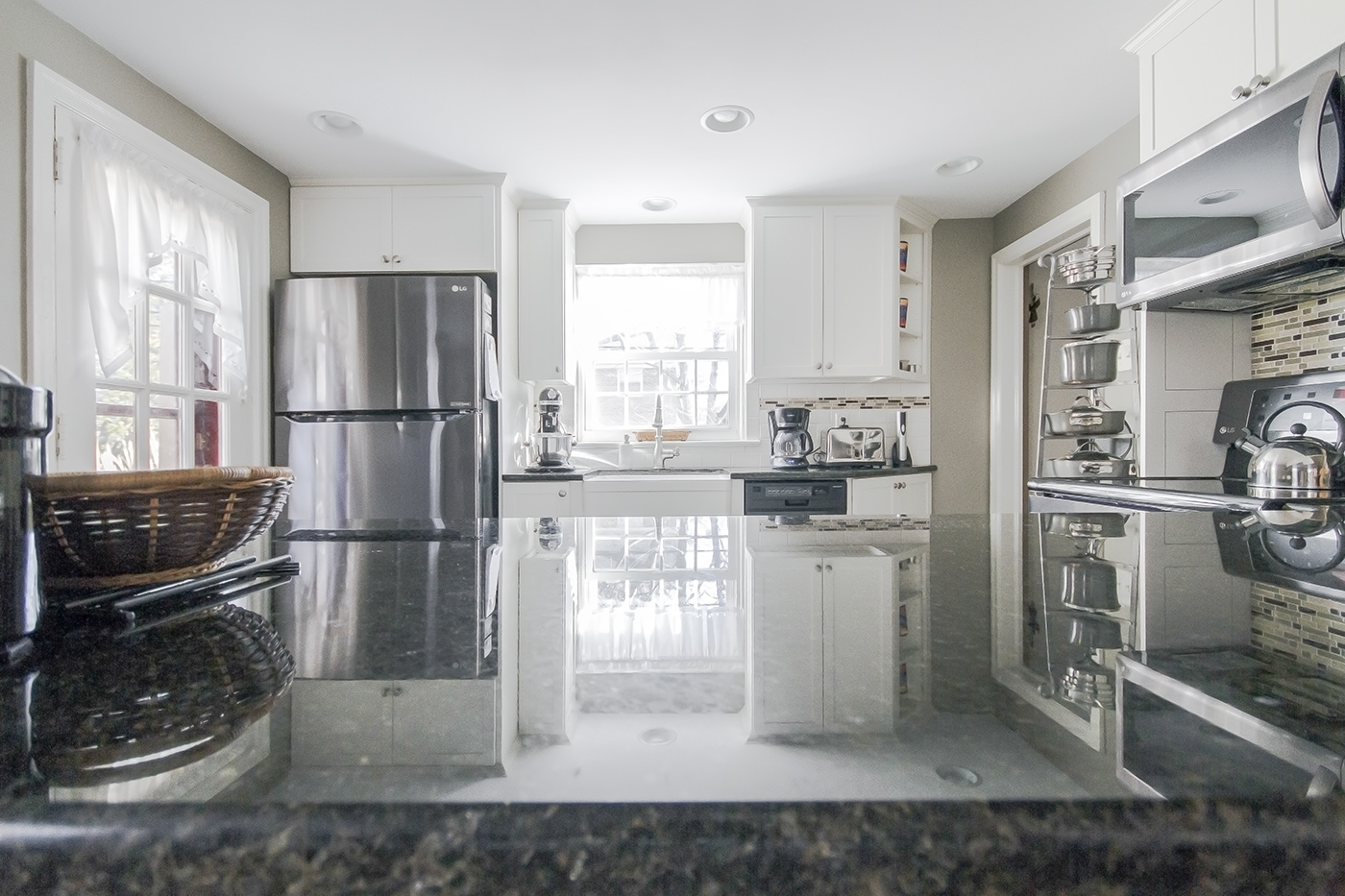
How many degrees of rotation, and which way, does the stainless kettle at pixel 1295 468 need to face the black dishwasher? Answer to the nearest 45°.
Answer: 0° — it already faces it

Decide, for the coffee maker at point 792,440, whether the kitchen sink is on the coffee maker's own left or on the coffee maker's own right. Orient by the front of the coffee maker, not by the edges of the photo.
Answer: on the coffee maker's own right

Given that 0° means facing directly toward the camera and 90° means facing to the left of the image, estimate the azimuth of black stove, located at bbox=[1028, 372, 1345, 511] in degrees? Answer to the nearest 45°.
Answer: approximately 45°

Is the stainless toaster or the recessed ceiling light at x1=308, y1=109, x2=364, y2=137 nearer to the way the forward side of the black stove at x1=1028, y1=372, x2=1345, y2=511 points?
the recessed ceiling light

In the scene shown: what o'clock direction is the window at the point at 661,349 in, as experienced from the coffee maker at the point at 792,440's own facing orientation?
The window is roughly at 4 o'clock from the coffee maker.

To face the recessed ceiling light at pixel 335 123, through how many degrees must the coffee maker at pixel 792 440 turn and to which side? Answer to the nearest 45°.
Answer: approximately 45° to its right

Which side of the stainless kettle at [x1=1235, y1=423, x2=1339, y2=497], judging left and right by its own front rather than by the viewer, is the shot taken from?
left

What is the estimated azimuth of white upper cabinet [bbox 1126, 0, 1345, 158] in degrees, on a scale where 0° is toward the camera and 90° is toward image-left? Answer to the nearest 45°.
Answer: approximately 45°
